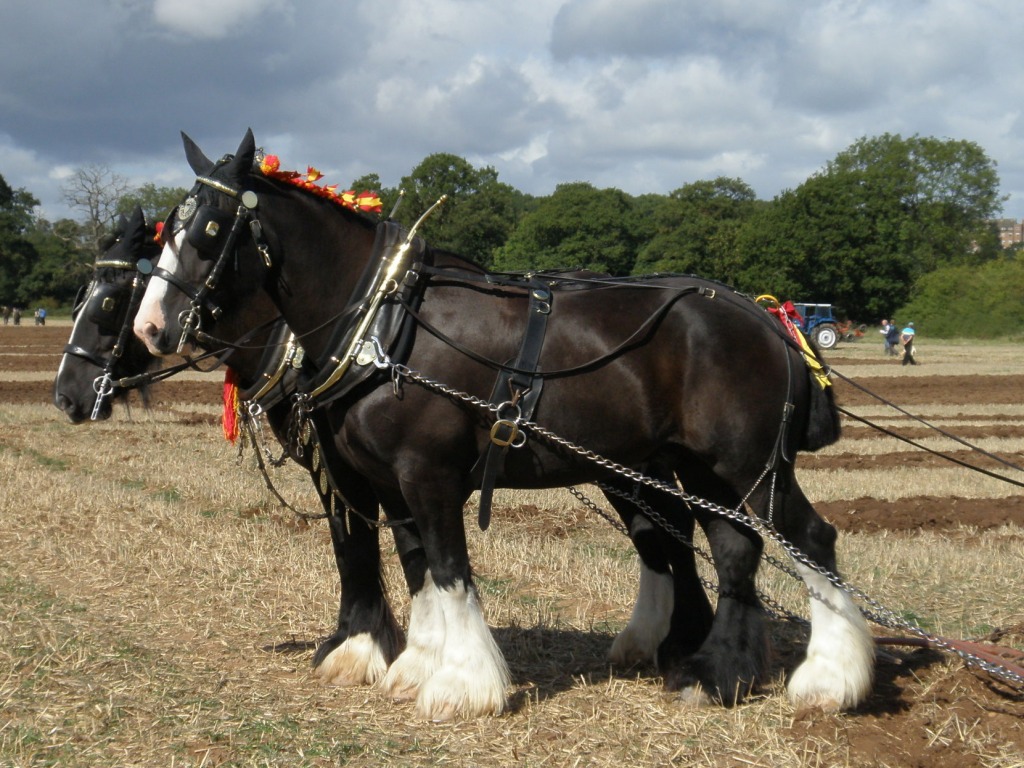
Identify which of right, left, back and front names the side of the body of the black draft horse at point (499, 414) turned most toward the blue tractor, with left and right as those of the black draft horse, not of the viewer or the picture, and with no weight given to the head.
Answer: right

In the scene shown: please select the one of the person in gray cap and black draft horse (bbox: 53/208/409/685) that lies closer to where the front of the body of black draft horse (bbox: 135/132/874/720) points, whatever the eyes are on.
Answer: the black draft horse

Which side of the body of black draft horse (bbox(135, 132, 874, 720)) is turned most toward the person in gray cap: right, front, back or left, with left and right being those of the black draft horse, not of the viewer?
right

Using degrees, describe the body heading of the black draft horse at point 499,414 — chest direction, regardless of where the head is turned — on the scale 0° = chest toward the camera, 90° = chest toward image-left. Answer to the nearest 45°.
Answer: approximately 90°

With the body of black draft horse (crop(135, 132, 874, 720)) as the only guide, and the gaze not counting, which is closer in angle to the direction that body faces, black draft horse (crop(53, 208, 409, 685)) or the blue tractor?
the black draft horse
